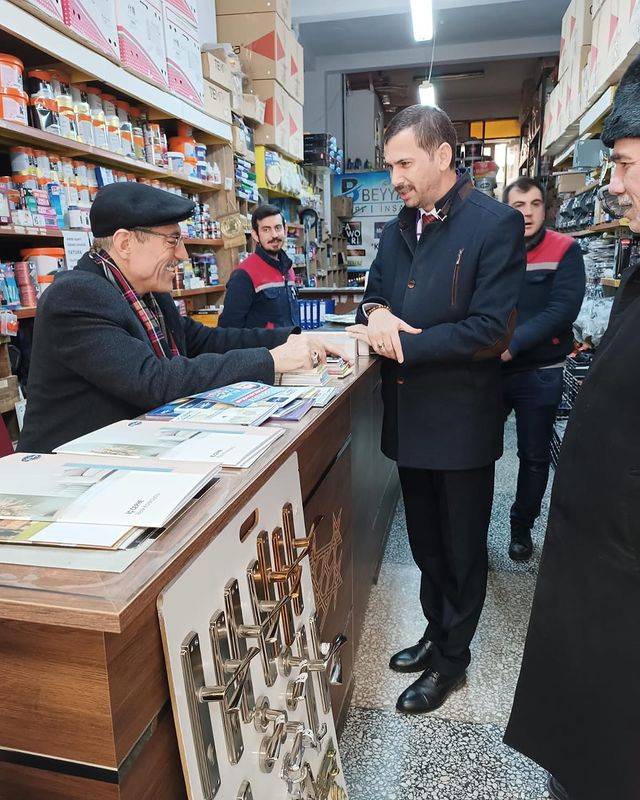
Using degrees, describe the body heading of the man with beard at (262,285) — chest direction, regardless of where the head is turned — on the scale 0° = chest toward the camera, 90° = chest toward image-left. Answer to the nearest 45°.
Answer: approximately 315°

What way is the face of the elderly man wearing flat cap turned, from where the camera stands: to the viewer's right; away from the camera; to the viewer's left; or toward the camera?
to the viewer's right

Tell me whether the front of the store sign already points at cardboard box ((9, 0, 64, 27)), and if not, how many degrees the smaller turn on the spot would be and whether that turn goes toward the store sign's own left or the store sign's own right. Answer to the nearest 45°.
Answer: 0° — it already faces it

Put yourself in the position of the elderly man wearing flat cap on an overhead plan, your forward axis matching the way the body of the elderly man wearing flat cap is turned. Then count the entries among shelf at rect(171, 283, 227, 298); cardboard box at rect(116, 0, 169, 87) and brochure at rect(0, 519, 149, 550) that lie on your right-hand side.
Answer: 1

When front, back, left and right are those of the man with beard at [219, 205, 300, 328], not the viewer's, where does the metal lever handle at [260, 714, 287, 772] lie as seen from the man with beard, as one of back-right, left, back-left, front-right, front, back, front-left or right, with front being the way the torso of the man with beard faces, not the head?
front-right

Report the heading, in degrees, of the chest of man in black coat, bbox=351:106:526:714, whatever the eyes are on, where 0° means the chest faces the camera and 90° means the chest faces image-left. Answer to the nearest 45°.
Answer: approximately 45°

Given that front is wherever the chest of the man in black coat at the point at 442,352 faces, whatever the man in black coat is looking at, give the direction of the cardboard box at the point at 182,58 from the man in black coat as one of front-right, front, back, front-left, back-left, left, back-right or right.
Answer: right

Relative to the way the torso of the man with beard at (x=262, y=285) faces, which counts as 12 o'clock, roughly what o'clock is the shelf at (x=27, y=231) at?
The shelf is roughly at 3 o'clock from the man with beard.

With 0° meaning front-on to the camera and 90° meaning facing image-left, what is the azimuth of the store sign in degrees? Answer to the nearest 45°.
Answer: approximately 0°
